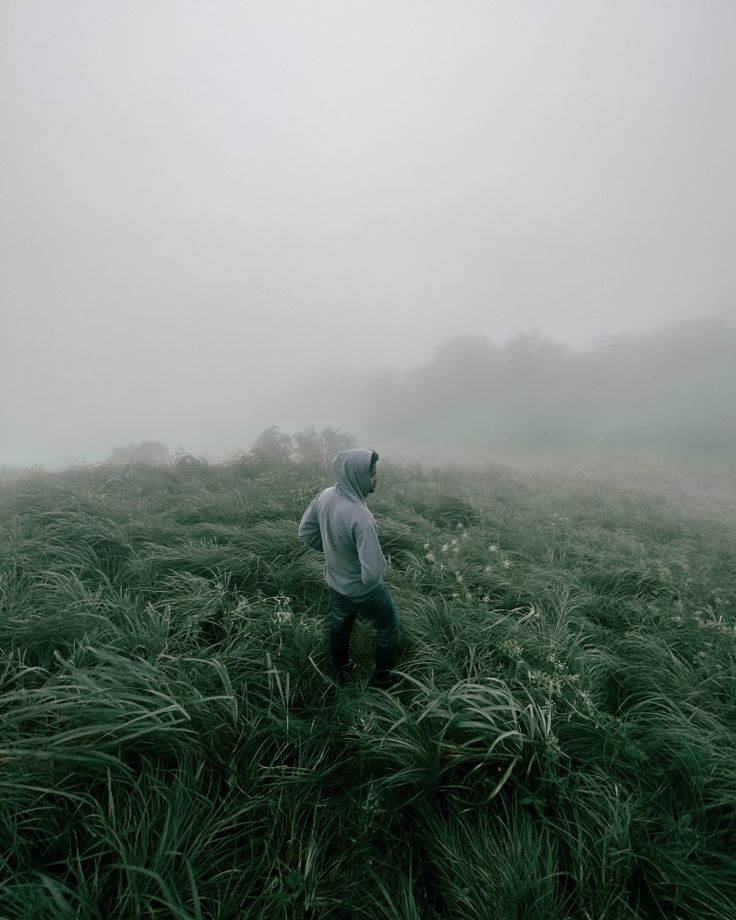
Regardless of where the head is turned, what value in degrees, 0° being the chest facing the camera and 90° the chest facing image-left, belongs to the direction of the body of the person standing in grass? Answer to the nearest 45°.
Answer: approximately 225°

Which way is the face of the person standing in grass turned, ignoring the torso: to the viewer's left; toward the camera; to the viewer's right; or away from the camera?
to the viewer's right

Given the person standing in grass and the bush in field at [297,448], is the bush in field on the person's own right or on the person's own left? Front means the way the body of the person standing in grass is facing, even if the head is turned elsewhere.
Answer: on the person's own left
